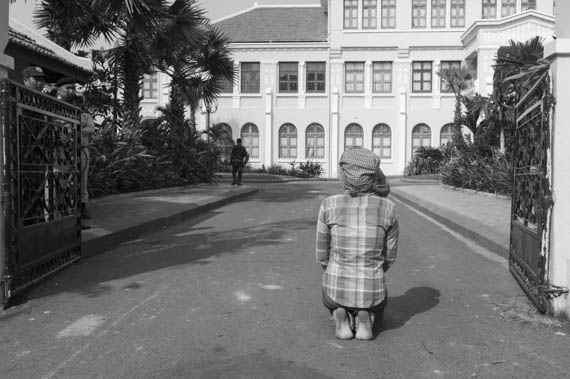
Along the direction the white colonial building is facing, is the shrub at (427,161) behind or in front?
in front

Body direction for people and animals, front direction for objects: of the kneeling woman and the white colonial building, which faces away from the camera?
the kneeling woman

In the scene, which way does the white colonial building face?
toward the camera

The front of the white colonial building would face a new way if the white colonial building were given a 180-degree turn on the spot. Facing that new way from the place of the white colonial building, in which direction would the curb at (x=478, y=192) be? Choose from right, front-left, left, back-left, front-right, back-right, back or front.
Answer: back

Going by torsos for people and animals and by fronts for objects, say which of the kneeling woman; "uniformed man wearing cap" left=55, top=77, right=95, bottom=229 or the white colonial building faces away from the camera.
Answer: the kneeling woman

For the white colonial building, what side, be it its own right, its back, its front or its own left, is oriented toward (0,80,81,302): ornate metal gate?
front

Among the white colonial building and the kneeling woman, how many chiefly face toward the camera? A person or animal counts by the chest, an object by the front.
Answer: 1

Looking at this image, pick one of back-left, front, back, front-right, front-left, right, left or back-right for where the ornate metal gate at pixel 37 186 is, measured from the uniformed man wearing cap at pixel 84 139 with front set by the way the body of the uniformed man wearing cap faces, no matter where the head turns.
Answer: front-right

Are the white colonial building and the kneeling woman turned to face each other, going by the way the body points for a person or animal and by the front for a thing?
yes

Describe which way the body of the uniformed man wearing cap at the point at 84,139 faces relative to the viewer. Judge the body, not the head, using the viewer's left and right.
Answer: facing the viewer and to the right of the viewer

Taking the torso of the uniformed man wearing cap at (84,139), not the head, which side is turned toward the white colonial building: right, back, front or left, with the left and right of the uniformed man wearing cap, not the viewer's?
left

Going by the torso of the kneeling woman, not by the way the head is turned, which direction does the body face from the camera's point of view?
away from the camera

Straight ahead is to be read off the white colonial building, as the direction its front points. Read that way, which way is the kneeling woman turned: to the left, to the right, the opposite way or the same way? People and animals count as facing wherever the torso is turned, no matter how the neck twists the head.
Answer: the opposite way

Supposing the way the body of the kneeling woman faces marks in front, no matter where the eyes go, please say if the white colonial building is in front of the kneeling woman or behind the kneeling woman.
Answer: in front

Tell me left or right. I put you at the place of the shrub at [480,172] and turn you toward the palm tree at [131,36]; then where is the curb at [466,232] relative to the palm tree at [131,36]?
left

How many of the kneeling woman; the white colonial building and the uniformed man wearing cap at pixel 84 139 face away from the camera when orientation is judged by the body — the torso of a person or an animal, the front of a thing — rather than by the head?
1

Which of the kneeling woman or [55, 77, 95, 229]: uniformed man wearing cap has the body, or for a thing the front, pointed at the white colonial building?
the kneeling woman

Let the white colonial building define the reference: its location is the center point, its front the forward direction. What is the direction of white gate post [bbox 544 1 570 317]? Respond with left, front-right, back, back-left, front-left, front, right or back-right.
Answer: front
